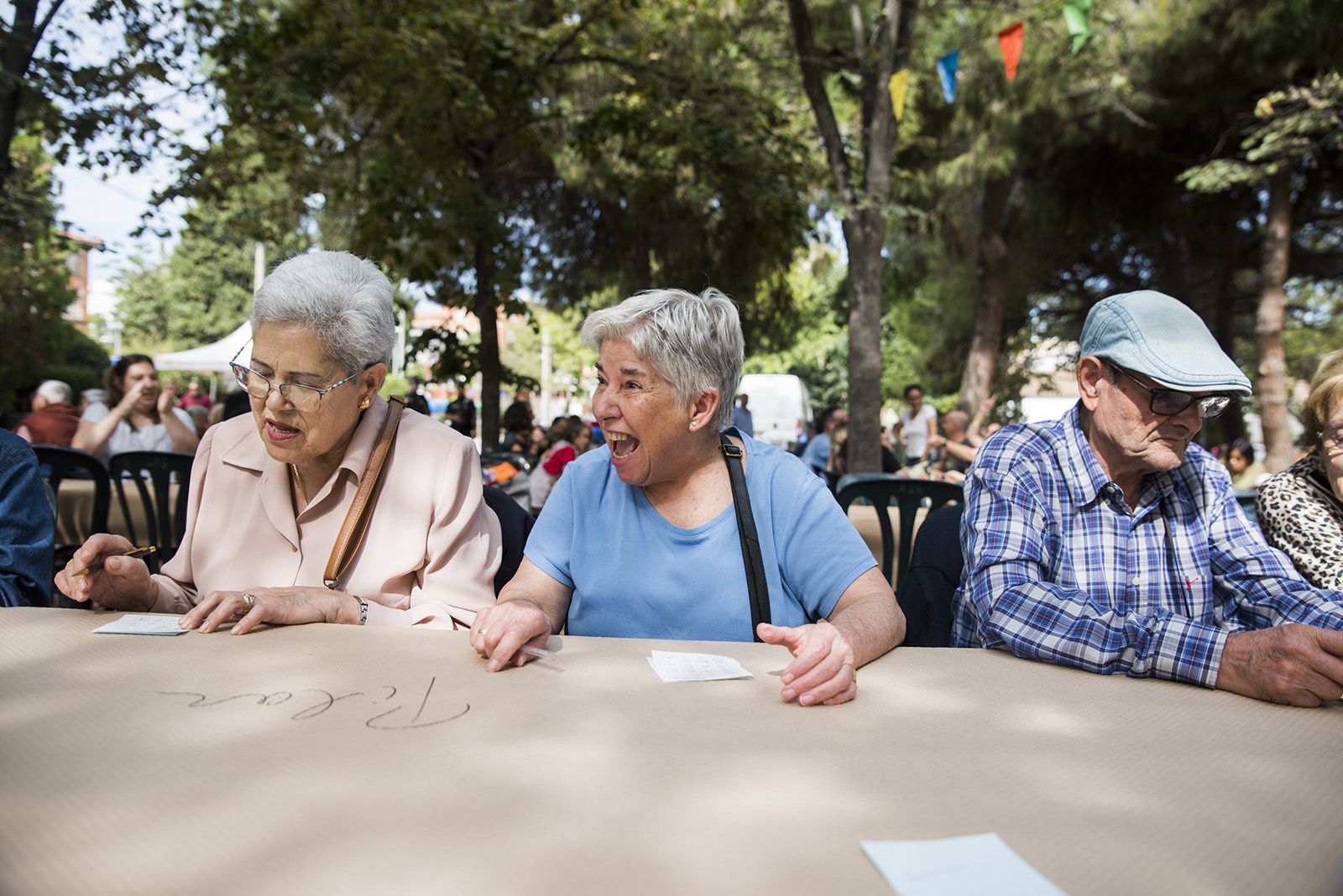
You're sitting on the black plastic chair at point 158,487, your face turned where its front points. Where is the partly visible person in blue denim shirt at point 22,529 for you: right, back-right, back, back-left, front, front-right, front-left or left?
back

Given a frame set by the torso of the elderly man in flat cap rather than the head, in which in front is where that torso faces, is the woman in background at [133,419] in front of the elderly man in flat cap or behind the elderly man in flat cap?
behind

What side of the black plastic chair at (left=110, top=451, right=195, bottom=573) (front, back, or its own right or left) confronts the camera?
back

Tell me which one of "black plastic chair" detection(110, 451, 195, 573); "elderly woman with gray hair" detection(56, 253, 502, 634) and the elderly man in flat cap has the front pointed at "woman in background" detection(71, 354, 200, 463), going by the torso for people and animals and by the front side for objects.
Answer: the black plastic chair

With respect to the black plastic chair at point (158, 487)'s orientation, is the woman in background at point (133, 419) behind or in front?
in front

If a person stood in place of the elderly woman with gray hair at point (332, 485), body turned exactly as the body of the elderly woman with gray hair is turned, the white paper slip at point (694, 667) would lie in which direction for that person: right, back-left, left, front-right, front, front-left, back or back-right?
left

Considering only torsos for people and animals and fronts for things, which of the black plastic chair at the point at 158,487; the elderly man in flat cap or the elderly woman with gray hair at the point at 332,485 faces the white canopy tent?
the black plastic chair

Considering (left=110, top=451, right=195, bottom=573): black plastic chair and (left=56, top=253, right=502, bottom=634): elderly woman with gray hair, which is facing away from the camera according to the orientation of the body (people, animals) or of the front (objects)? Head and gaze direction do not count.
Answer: the black plastic chair

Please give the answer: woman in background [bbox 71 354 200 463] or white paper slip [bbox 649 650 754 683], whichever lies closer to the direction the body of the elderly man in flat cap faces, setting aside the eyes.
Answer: the white paper slip

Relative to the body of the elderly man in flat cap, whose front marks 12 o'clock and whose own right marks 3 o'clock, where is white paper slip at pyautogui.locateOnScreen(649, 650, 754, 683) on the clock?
The white paper slip is roughly at 3 o'clock from the elderly man in flat cap.

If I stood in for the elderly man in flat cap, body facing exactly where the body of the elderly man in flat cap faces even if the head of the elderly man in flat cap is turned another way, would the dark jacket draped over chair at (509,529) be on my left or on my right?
on my right

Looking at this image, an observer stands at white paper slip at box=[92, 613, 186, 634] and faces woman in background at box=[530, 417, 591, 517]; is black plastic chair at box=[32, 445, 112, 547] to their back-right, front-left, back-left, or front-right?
front-left

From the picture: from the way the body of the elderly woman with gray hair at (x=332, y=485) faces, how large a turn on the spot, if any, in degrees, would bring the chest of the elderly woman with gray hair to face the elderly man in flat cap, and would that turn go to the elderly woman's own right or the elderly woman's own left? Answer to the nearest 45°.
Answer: approximately 90° to the elderly woman's own left

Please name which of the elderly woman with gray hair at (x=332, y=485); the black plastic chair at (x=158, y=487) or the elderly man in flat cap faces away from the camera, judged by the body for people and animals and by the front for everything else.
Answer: the black plastic chair

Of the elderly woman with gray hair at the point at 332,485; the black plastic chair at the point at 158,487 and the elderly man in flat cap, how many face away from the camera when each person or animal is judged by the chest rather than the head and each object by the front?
1

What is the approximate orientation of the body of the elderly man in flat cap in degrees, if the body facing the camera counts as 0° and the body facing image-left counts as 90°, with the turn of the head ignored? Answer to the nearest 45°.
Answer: approximately 315°

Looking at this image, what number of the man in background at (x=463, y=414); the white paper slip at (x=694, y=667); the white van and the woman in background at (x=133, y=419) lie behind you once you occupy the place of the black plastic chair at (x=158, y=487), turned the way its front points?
1

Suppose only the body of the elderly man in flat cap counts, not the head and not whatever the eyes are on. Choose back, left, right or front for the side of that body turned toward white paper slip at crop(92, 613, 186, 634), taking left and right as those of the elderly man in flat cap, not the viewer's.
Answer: right

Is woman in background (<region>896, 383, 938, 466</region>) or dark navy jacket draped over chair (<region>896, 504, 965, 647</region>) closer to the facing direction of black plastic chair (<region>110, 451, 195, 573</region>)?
the woman in background
